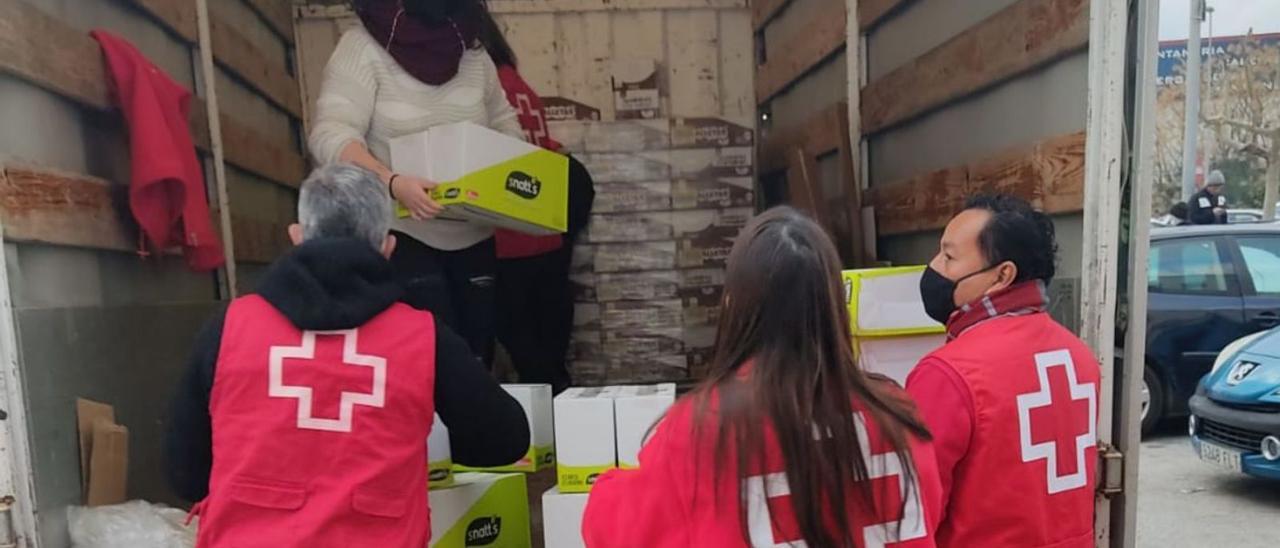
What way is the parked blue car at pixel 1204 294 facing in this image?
to the viewer's right

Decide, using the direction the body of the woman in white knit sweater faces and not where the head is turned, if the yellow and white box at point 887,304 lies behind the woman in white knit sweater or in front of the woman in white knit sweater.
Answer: in front

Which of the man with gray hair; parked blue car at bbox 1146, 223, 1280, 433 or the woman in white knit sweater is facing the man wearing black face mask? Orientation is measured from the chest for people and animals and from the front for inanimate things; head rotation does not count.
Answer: the woman in white knit sweater

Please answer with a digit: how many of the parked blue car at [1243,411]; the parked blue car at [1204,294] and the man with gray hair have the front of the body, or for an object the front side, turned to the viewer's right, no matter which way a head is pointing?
1

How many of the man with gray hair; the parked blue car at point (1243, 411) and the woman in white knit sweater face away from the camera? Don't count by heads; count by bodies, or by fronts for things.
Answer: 1

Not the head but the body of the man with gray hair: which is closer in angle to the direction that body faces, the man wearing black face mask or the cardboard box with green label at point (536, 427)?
the cardboard box with green label

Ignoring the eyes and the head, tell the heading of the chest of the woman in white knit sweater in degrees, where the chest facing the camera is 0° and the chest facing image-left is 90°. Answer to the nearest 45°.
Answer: approximately 315°

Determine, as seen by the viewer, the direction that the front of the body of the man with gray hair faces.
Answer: away from the camera

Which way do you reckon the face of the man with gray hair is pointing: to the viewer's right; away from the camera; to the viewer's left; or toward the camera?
away from the camera

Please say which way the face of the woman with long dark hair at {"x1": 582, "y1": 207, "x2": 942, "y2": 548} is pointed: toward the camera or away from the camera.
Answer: away from the camera

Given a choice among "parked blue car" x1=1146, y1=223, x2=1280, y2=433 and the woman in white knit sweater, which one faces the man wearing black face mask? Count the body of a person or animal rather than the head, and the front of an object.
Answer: the woman in white knit sweater

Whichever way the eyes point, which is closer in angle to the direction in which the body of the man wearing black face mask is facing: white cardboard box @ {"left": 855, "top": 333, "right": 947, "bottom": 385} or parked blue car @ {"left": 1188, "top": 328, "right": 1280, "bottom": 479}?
the white cardboard box

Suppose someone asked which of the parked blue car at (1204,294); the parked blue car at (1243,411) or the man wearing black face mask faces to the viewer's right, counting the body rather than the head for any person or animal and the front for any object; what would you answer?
the parked blue car at (1204,294)
